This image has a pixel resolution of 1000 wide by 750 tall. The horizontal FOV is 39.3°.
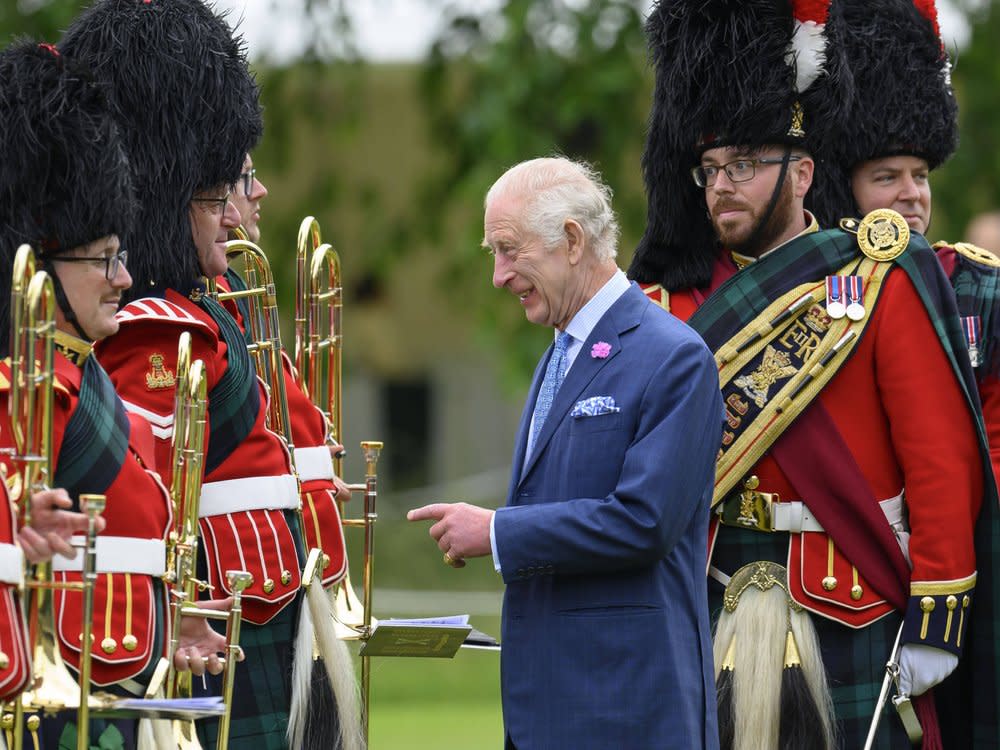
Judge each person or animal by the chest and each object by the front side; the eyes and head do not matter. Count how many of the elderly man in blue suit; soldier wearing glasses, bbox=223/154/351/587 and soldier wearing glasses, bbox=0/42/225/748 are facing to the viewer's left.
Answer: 1

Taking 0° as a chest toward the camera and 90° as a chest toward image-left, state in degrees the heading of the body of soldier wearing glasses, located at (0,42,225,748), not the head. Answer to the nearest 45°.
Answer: approximately 270°

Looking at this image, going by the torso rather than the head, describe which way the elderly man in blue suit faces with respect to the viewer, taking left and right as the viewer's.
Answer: facing to the left of the viewer

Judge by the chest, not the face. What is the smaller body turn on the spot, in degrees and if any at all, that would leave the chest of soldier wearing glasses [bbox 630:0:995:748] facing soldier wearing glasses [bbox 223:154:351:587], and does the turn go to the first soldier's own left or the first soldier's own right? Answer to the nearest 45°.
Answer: approximately 45° to the first soldier's own right

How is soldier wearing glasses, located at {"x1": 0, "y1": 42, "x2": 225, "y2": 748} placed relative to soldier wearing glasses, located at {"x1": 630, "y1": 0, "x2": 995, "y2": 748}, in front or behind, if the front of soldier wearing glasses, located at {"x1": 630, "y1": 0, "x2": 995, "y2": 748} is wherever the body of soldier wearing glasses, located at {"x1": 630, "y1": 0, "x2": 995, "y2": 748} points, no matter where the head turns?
in front

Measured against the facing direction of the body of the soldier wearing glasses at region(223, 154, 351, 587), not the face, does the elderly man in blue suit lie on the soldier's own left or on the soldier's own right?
on the soldier's own right

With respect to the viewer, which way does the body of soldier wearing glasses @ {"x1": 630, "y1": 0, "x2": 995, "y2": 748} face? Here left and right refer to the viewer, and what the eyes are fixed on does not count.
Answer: facing the viewer and to the left of the viewer

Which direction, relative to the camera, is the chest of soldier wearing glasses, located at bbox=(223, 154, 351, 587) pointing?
to the viewer's right

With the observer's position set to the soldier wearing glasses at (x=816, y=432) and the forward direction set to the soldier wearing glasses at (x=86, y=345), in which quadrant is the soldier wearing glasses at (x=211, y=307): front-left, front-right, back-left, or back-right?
front-right

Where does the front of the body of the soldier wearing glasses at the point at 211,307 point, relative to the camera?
to the viewer's right

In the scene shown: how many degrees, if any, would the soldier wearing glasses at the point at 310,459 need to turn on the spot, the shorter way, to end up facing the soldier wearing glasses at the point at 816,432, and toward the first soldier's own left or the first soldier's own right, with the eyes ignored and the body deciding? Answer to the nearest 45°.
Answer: approximately 45° to the first soldier's own right

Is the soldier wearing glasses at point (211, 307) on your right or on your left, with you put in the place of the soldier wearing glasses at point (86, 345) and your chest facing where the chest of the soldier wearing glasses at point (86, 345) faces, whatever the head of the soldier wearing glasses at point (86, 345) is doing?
on your left

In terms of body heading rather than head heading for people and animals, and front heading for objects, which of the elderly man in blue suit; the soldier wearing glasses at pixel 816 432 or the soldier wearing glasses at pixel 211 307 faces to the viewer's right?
the soldier wearing glasses at pixel 211 307

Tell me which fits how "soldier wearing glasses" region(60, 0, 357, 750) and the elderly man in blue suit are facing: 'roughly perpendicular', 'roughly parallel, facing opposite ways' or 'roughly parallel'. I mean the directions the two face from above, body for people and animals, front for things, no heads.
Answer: roughly parallel, facing opposite ways

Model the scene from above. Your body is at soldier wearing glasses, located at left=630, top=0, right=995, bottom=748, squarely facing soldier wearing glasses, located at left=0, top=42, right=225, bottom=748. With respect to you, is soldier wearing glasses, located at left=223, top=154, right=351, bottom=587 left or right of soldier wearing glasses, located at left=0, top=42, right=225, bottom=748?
right

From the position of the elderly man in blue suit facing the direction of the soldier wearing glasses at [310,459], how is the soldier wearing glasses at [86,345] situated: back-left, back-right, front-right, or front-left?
front-left

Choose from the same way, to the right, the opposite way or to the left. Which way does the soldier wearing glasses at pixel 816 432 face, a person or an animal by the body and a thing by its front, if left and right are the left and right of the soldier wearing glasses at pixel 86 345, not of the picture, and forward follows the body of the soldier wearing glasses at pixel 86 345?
the opposite way
